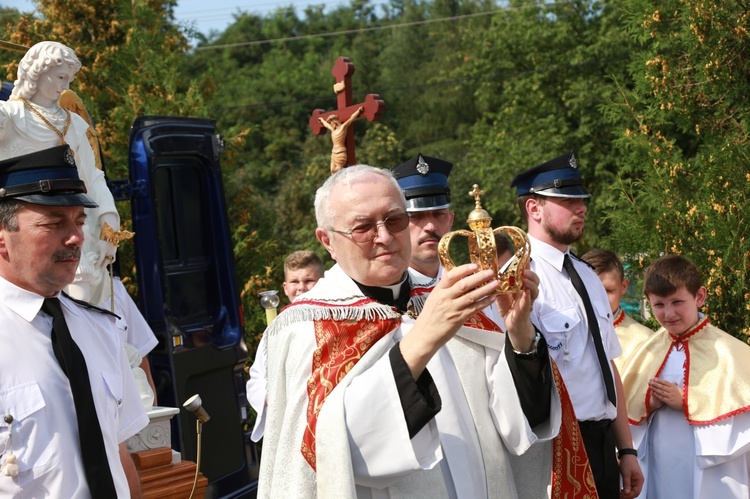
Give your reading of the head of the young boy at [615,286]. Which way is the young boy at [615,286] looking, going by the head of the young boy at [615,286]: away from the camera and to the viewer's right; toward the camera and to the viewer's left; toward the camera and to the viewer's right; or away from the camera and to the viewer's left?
toward the camera and to the viewer's left

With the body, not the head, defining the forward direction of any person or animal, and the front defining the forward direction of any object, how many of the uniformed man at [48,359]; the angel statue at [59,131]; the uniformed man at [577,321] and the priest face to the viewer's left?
0

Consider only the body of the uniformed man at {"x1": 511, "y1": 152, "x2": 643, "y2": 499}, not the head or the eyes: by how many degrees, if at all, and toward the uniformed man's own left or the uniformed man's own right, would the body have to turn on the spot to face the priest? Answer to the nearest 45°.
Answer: approximately 45° to the uniformed man's own right

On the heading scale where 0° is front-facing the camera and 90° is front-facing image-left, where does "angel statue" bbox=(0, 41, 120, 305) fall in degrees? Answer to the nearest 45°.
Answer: approximately 315°

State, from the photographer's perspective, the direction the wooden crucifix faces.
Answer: facing the viewer and to the left of the viewer

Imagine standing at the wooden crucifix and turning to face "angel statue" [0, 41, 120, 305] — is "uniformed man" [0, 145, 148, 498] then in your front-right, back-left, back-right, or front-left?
front-left

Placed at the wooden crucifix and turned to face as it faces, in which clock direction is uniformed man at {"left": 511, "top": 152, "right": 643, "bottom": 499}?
The uniformed man is roughly at 10 o'clock from the wooden crucifix.

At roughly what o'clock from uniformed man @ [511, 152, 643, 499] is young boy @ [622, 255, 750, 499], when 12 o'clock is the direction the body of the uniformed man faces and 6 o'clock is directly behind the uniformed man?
The young boy is roughly at 9 o'clock from the uniformed man.

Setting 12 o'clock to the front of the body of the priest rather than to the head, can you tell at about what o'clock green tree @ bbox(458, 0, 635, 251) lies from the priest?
The green tree is roughly at 8 o'clock from the priest.
